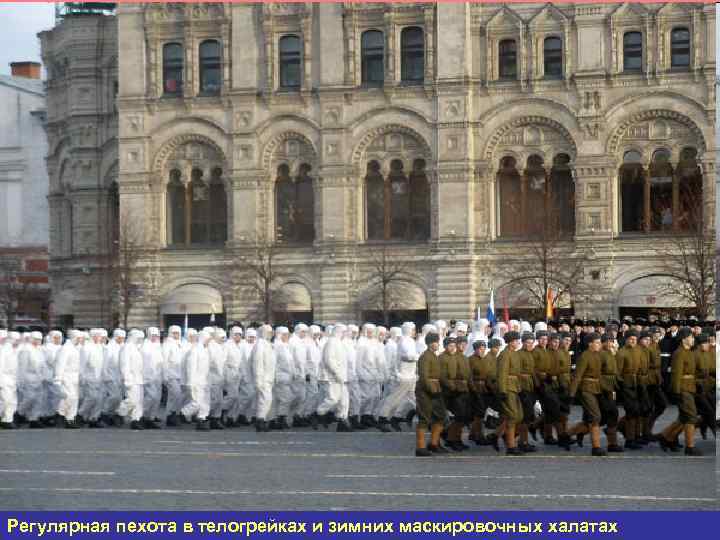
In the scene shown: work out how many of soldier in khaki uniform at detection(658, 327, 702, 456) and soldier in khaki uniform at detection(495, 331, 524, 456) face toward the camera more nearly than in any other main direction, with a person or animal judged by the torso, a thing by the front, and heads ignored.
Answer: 0

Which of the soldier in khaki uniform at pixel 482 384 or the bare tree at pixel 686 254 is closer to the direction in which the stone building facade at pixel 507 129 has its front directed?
the soldier in khaki uniform
